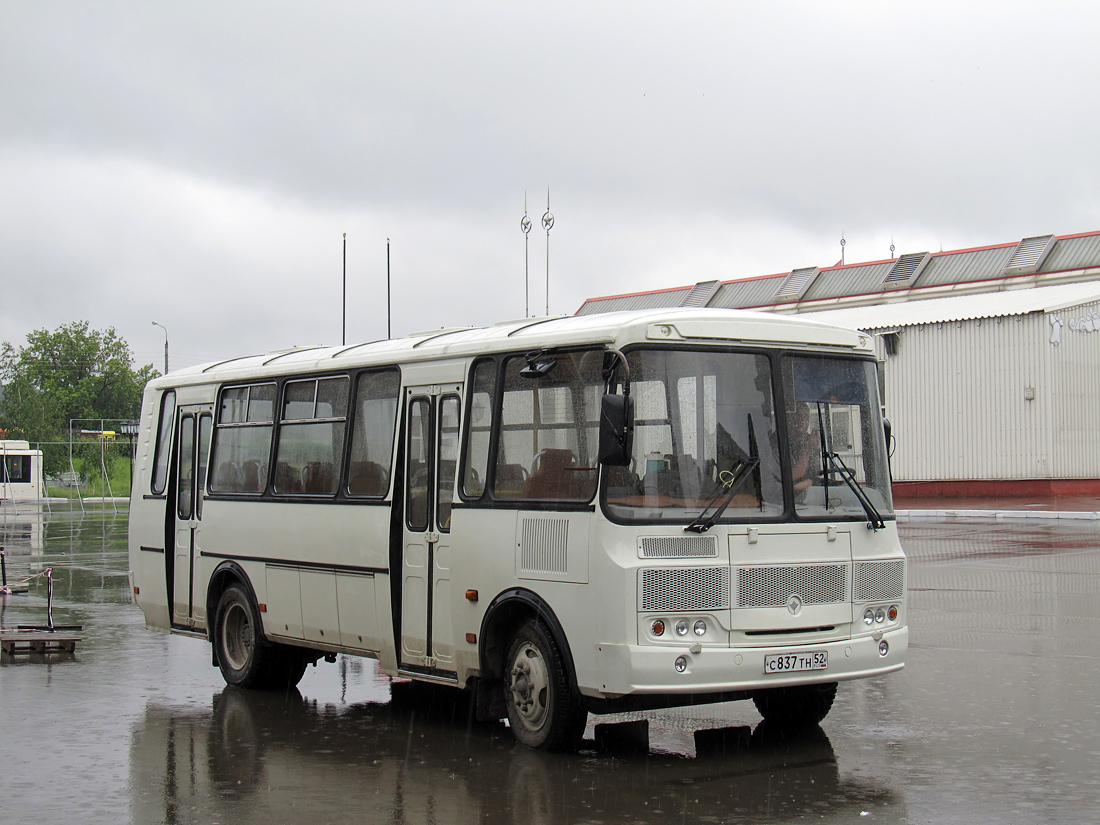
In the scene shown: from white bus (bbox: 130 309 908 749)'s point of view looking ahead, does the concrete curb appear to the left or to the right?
on its left

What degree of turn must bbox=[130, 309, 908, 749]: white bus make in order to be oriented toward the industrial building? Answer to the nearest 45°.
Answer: approximately 90° to its left

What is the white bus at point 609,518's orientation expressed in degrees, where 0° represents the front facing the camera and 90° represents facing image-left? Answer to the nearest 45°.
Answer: approximately 315°
